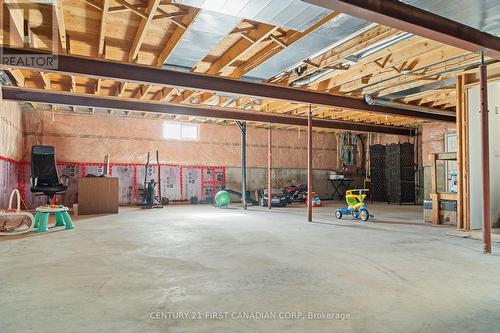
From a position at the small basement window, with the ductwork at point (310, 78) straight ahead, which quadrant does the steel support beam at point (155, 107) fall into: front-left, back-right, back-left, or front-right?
front-right

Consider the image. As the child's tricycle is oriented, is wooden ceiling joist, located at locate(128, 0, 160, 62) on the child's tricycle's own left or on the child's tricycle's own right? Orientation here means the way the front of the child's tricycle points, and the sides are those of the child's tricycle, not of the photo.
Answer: on the child's tricycle's own right

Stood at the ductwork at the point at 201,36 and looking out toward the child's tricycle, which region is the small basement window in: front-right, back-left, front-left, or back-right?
front-left

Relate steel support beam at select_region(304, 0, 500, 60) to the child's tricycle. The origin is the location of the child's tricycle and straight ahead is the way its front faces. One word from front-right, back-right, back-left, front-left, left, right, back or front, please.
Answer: front-right

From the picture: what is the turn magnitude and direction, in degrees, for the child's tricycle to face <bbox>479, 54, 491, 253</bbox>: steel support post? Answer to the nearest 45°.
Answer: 0° — it already faces it

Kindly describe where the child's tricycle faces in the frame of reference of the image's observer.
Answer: facing the viewer and to the right of the viewer

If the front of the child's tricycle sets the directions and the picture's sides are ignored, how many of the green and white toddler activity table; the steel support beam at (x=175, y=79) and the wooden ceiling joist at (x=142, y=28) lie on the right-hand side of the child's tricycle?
3

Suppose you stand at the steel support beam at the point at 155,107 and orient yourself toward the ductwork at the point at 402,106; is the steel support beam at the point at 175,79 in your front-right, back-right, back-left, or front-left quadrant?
front-right

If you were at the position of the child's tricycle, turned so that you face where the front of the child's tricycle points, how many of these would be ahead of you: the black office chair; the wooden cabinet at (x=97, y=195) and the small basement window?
0
